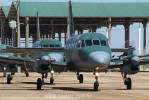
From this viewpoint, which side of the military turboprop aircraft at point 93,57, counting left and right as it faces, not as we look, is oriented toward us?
front
